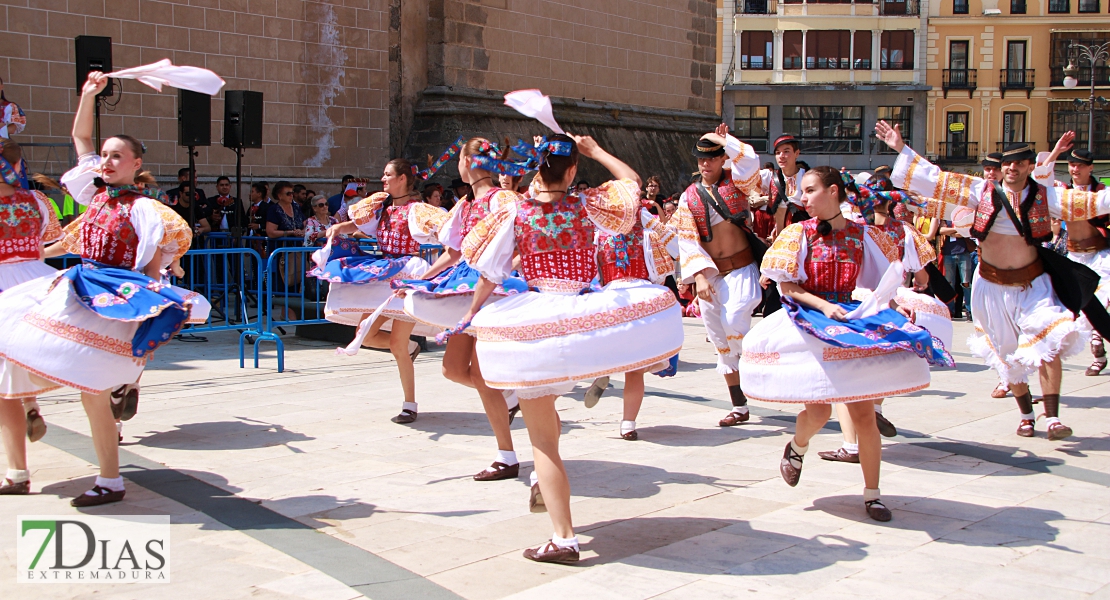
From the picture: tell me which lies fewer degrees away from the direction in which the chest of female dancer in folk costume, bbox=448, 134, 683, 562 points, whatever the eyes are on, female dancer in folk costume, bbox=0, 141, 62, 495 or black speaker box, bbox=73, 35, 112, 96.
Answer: the black speaker box

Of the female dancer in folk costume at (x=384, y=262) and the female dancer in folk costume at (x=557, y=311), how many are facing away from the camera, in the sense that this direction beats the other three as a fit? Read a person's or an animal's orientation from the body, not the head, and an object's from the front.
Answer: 1

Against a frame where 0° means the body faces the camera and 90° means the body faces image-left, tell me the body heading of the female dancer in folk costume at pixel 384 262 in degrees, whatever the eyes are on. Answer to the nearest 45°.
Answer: approximately 45°

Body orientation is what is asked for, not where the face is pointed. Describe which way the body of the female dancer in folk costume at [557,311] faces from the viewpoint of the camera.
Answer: away from the camera

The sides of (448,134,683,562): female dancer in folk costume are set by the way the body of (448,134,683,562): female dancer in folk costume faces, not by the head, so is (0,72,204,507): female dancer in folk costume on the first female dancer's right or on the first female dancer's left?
on the first female dancer's left

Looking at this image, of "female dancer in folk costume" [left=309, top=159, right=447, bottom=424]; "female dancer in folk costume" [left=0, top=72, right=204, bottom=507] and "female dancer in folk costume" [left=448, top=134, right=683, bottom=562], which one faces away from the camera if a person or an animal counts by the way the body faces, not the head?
"female dancer in folk costume" [left=448, top=134, right=683, bottom=562]

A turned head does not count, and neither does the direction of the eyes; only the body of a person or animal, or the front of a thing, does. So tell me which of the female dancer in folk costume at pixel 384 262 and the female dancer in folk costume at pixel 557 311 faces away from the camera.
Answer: the female dancer in folk costume at pixel 557 311
